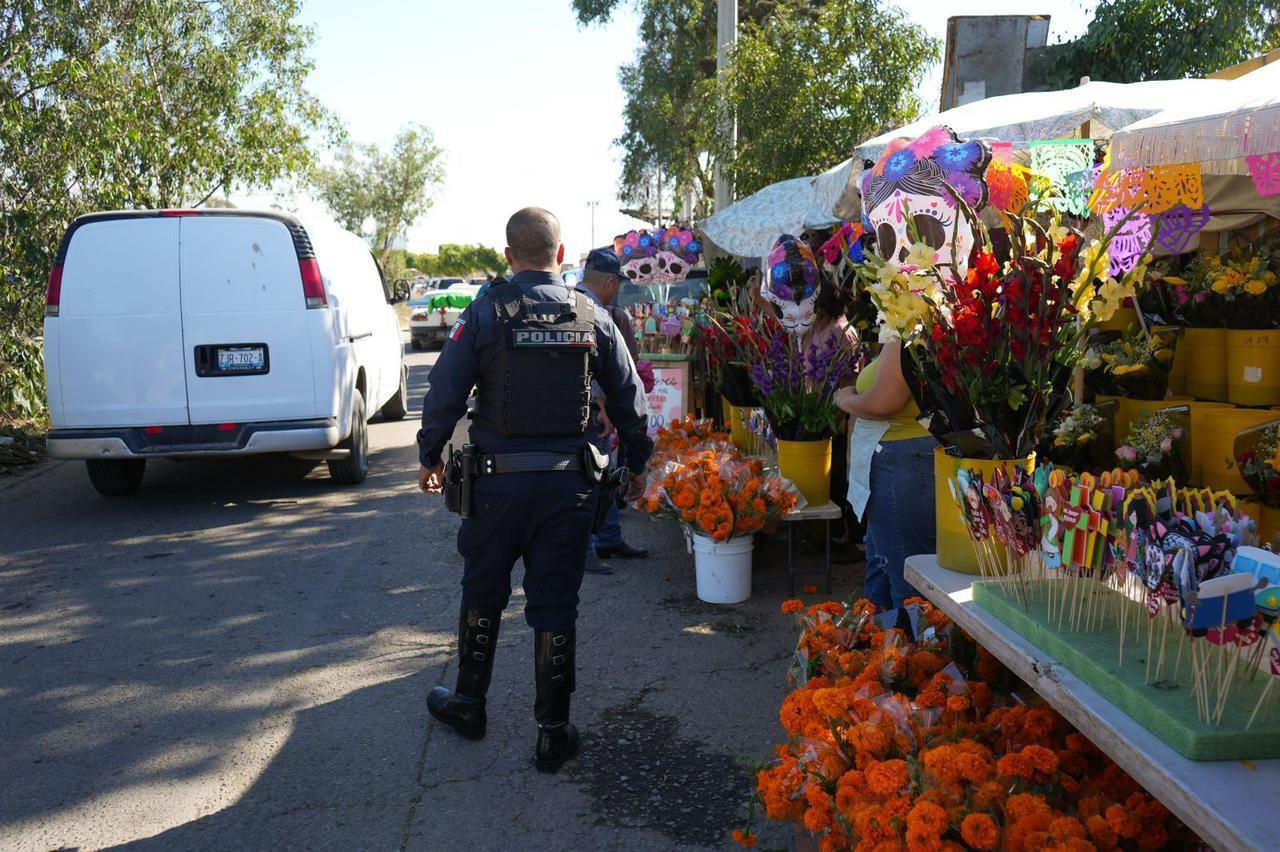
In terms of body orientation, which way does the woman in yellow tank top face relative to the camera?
to the viewer's left

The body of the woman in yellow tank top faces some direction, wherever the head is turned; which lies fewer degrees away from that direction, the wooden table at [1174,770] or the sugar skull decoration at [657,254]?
the sugar skull decoration

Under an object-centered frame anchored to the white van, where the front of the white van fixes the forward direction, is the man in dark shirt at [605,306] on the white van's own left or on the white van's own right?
on the white van's own right

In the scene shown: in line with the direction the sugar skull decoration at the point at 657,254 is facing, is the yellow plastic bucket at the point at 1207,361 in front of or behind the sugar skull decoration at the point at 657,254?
in front

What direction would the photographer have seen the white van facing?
facing away from the viewer

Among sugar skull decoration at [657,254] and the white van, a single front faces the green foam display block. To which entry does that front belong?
the sugar skull decoration

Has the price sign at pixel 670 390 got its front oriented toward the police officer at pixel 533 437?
yes

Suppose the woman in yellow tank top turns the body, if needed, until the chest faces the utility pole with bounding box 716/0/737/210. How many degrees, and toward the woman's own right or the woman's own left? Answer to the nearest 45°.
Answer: approximately 90° to the woman's own right

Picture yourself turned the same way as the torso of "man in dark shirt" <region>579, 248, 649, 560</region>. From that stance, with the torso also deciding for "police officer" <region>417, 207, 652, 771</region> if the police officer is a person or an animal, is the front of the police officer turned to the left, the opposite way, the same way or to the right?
to the left

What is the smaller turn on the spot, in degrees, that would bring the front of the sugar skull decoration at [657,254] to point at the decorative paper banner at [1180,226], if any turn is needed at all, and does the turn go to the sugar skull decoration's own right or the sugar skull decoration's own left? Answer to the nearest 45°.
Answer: approximately 45° to the sugar skull decoration's own left

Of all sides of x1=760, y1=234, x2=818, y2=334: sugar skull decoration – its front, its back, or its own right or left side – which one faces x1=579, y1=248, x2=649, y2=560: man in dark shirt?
right

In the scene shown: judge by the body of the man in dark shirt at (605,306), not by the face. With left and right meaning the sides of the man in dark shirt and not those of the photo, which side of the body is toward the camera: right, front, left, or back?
right

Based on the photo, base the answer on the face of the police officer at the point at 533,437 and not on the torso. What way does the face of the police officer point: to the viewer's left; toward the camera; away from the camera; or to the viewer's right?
away from the camera

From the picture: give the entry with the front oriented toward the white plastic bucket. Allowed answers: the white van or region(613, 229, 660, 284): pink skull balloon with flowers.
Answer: the pink skull balloon with flowers

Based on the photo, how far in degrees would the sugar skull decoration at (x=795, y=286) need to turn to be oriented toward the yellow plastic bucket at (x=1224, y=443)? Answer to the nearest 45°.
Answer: approximately 45° to its left

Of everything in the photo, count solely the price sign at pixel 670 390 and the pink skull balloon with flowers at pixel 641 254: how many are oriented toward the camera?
2

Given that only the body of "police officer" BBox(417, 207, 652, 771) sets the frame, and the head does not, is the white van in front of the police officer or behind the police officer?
in front
